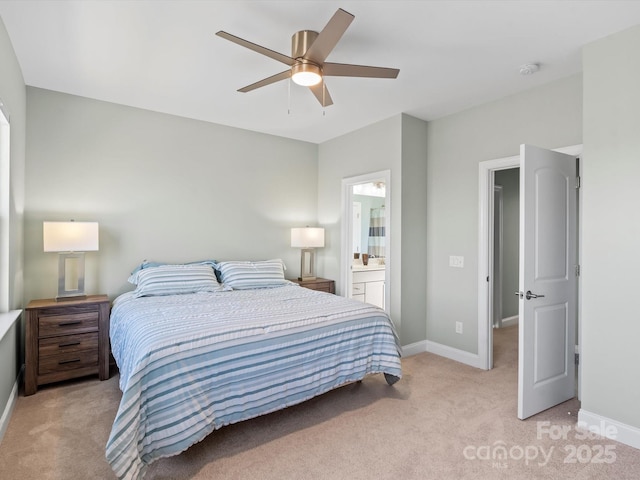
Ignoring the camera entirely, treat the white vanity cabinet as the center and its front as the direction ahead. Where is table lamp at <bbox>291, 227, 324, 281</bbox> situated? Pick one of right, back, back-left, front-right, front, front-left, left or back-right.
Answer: front

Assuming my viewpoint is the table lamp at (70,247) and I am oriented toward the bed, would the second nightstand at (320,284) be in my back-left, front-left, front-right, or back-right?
front-left

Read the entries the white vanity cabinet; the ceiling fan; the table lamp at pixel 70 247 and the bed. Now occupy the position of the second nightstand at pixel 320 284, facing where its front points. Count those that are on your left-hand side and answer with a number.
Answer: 1

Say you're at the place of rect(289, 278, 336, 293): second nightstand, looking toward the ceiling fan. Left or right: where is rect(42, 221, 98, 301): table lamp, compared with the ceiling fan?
right

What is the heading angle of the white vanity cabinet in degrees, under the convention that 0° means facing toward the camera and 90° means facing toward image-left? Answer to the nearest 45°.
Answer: approximately 45°

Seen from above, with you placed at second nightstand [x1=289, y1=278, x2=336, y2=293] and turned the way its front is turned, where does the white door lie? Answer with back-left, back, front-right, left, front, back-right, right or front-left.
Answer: front

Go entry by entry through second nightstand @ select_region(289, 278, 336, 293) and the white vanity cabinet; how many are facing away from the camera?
0

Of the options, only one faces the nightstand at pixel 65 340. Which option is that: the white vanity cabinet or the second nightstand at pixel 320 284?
the white vanity cabinet

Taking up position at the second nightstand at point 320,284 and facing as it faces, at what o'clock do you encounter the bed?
The bed is roughly at 2 o'clock from the second nightstand.
